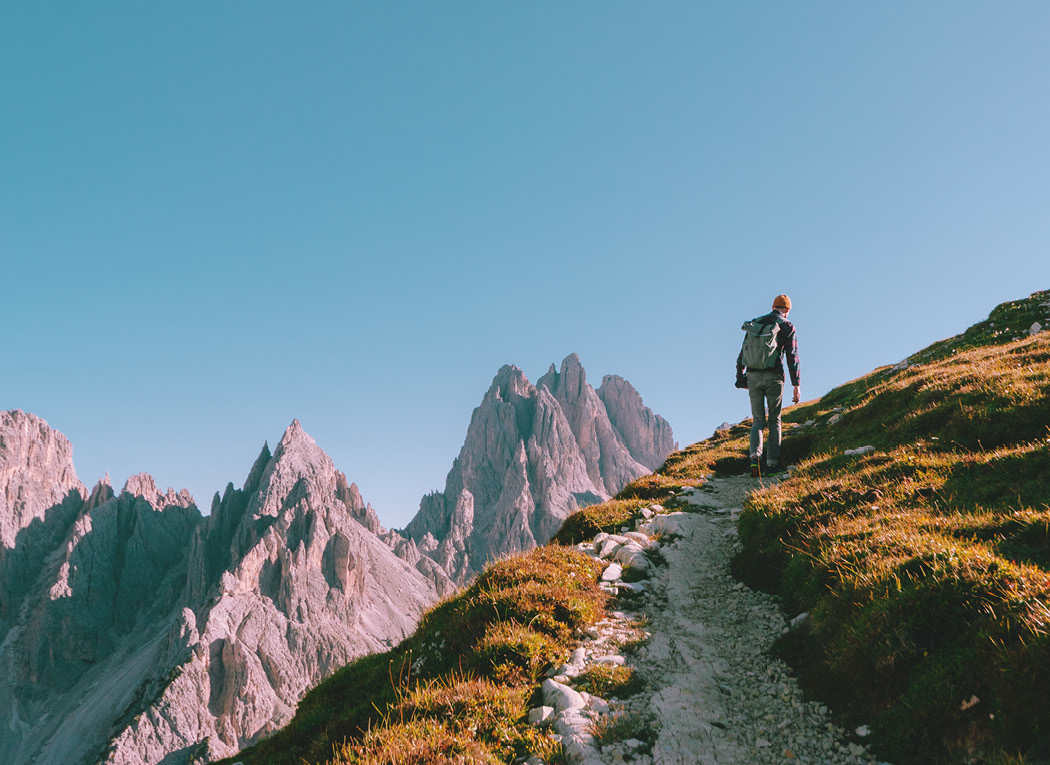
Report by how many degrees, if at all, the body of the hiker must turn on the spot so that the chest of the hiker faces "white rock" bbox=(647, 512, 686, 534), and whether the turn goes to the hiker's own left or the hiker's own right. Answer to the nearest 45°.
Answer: approximately 180°

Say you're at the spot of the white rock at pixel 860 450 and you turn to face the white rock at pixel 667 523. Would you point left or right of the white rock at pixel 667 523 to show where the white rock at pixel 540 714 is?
left

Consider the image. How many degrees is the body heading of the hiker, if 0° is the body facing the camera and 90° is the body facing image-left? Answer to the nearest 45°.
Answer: approximately 225°
